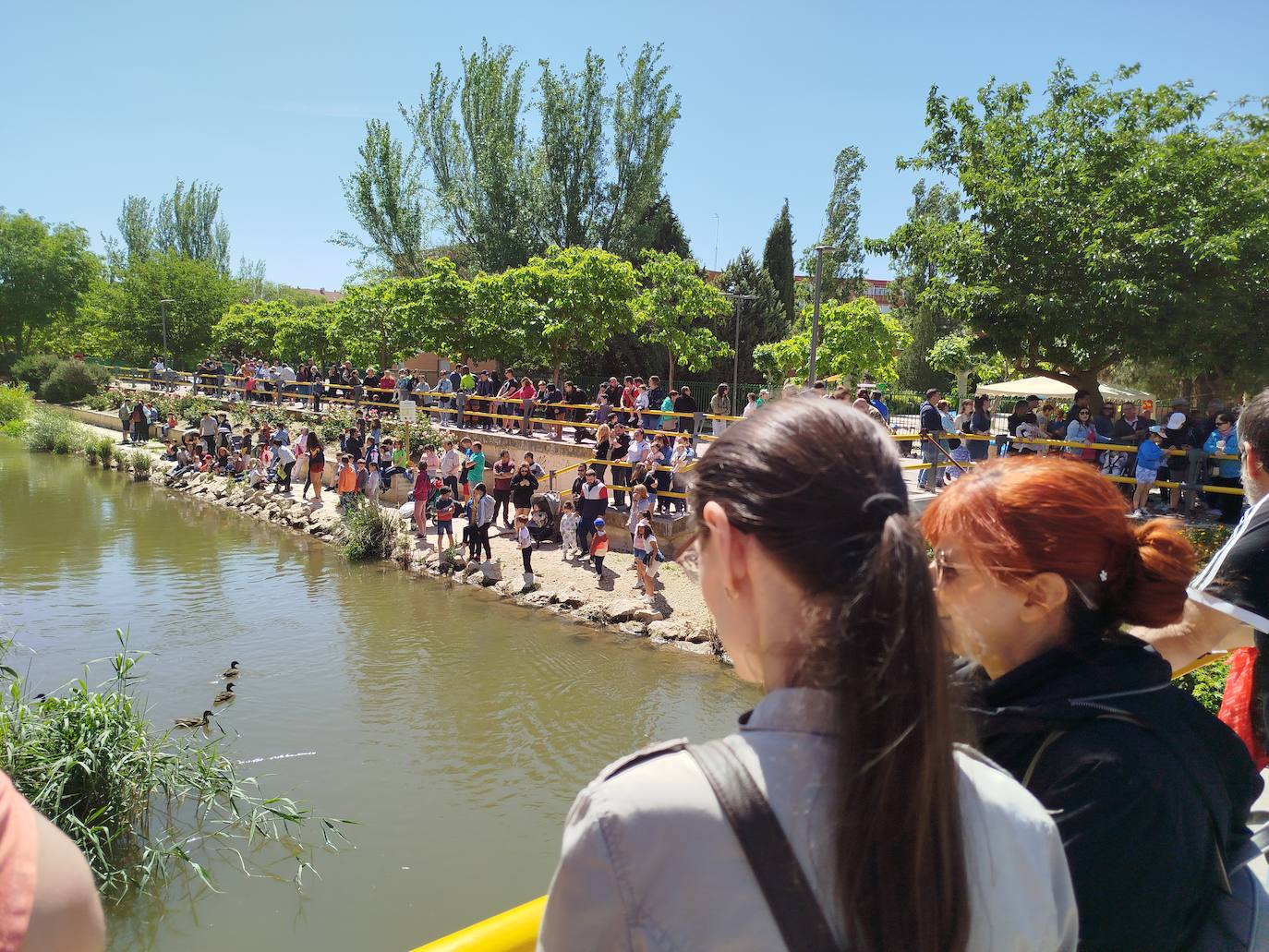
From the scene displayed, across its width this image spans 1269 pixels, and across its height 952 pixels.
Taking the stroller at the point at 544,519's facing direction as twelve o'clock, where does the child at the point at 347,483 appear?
The child is roughly at 3 o'clock from the stroller.

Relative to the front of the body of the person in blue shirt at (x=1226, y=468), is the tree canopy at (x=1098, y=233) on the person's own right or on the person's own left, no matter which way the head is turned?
on the person's own right

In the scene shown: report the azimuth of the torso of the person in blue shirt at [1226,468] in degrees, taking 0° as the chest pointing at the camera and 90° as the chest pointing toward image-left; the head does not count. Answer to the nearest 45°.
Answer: approximately 45°

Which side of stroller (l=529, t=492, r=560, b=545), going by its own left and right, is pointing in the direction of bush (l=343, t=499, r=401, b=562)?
right

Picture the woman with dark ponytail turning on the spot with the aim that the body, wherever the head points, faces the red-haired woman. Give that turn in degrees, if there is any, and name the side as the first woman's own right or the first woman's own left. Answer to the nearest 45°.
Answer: approximately 90° to the first woman's own right

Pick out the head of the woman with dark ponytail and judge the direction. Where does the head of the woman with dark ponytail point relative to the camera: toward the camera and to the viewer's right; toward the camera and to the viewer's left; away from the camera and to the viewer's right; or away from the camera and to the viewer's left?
away from the camera and to the viewer's left

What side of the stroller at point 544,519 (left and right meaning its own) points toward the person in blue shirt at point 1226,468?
left

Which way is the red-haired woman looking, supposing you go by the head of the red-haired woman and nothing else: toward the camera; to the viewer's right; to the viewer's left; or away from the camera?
to the viewer's left

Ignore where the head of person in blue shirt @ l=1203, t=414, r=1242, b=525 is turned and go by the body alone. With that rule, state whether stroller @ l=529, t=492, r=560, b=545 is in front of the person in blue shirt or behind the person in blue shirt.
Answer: in front

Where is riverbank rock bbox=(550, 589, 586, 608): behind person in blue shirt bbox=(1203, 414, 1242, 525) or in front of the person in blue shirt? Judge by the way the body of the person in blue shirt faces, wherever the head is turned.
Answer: in front
